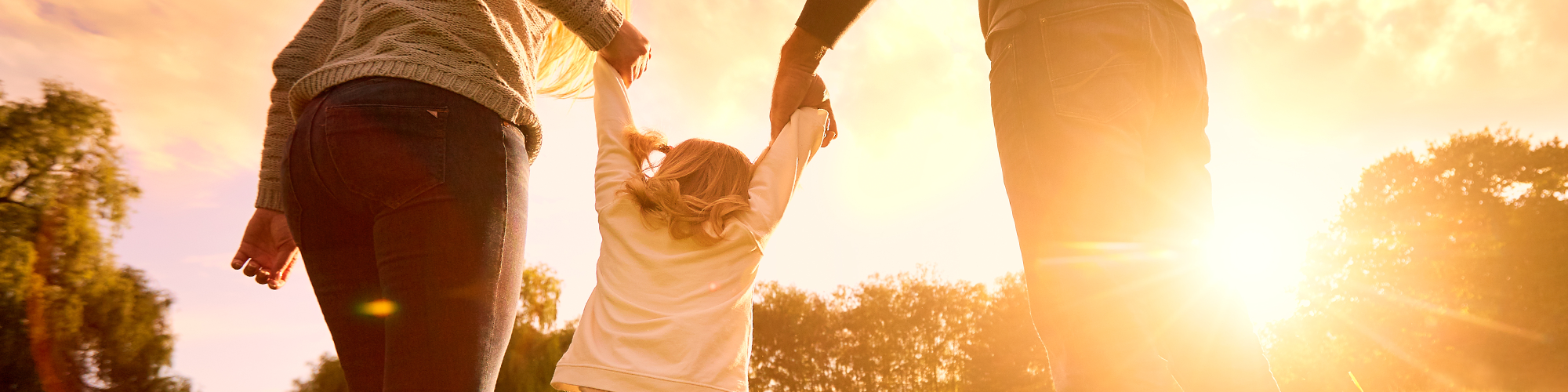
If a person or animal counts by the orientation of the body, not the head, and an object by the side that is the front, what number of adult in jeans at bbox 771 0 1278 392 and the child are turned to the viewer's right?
0

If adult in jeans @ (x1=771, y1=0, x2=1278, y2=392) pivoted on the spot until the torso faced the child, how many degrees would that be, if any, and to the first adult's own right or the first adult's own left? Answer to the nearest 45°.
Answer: approximately 45° to the first adult's own left

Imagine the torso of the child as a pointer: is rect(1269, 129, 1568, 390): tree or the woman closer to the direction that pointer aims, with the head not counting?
the tree

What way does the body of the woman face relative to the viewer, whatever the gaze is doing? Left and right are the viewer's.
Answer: facing away from the viewer and to the right of the viewer

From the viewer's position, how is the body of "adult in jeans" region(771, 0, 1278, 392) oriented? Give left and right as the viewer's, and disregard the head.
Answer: facing away from the viewer and to the left of the viewer

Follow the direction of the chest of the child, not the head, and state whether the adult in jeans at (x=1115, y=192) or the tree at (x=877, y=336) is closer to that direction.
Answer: the tree

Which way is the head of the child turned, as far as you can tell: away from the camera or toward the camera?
away from the camera

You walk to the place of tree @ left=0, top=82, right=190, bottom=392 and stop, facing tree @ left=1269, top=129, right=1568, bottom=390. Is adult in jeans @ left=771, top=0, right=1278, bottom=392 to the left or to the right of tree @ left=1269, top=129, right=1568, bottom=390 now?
right

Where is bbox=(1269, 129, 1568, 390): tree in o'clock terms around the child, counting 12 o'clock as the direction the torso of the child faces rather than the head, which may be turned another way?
The tree is roughly at 2 o'clock from the child.

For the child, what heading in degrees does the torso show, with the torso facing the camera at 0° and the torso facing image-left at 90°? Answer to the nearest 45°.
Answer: approximately 180°

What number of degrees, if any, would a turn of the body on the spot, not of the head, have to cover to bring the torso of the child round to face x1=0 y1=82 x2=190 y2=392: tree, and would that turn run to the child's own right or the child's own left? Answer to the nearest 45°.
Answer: approximately 45° to the child's own left

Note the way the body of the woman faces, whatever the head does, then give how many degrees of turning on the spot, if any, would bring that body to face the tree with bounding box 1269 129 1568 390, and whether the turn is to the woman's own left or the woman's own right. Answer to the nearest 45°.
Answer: approximately 45° to the woman's own right
